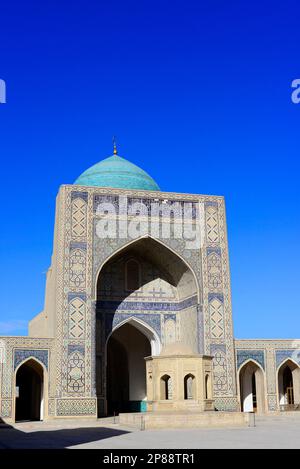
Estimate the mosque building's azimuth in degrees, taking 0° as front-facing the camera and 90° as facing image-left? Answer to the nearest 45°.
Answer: approximately 0°
